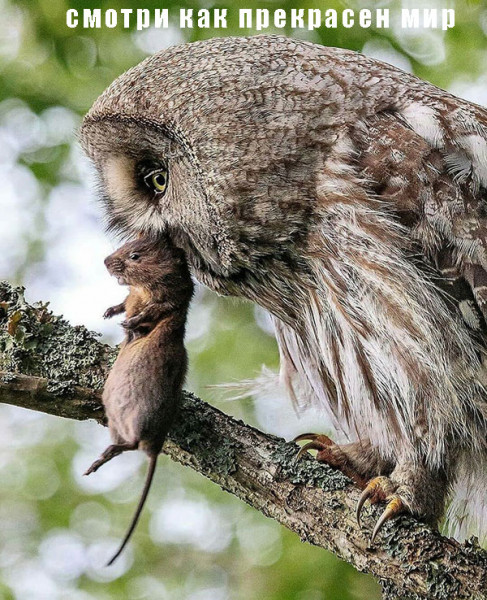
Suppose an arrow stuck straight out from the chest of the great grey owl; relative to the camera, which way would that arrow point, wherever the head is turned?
to the viewer's left
